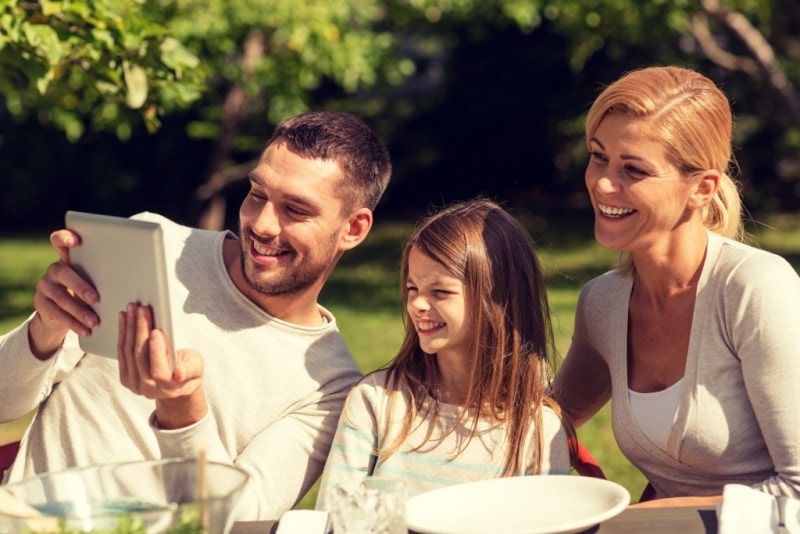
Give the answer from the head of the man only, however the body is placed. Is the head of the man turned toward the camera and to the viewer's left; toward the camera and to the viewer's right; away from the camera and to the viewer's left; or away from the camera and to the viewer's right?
toward the camera and to the viewer's left

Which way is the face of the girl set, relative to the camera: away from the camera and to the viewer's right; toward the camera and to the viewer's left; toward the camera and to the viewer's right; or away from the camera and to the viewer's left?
toward the camera and to the viewer's left

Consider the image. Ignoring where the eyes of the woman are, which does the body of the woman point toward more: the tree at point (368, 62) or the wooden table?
the wooden table

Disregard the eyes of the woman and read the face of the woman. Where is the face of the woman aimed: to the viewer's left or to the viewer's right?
to the viewer's left

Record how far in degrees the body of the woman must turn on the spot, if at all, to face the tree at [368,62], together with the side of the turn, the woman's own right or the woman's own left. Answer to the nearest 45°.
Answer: approximately 135° to the woman's own right

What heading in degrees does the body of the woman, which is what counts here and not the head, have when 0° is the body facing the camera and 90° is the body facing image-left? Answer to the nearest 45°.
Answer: approximately 45°

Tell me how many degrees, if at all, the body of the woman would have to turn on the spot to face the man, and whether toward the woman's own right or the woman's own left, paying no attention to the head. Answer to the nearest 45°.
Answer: approximately 45° to the woman's own right

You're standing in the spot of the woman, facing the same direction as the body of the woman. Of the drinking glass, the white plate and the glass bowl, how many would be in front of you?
3

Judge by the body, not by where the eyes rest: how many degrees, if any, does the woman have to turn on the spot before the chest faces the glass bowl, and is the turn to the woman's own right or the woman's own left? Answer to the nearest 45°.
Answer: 0° — they already face it
